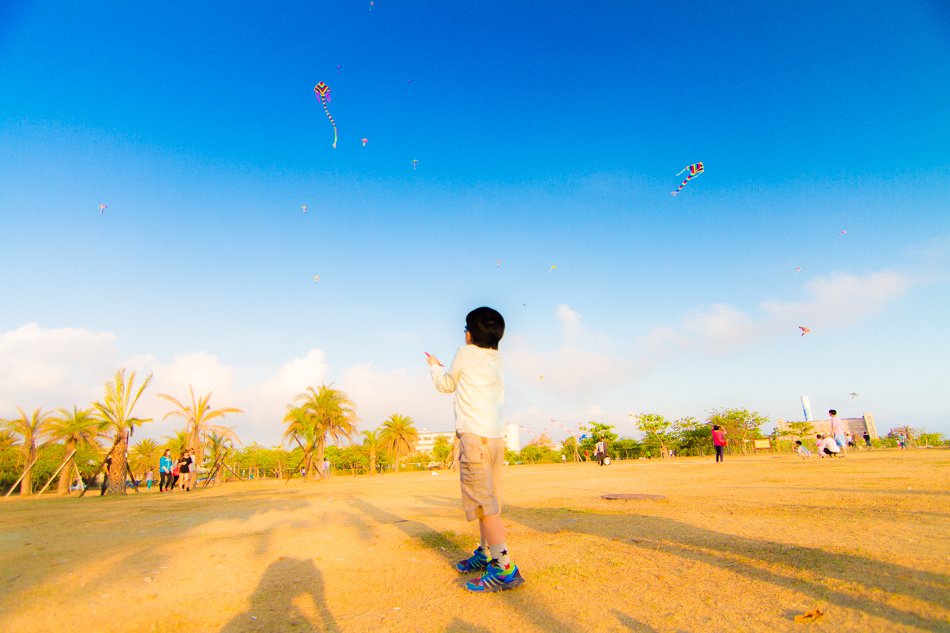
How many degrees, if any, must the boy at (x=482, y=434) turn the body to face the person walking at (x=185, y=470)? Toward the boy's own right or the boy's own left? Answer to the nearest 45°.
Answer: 0° — they already face them

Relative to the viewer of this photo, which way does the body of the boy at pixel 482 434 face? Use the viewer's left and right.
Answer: facing away from the viewer and to the left of the viewer

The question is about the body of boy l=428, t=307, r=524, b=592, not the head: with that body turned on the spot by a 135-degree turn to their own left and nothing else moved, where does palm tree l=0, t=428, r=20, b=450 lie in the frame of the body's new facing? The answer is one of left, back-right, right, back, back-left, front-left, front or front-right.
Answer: back-right

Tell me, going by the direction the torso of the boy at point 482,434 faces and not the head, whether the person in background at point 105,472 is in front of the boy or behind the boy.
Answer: in front

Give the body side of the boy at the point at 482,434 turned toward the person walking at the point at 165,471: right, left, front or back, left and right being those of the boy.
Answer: front

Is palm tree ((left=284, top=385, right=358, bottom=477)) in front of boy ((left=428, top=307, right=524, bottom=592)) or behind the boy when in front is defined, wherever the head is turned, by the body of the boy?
in front

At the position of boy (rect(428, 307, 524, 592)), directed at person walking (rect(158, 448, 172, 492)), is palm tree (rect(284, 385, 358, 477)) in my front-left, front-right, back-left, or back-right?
front-right

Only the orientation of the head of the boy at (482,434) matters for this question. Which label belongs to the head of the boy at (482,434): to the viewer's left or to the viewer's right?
to the viewer's left

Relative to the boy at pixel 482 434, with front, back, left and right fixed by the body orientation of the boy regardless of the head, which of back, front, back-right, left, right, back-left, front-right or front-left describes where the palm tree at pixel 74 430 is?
front
